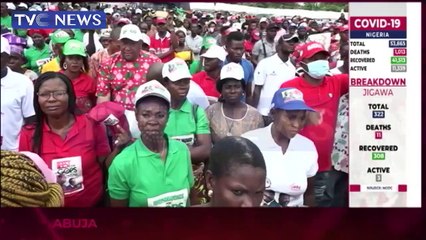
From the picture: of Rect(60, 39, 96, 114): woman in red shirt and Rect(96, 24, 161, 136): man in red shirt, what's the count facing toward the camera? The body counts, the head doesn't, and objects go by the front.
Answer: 2

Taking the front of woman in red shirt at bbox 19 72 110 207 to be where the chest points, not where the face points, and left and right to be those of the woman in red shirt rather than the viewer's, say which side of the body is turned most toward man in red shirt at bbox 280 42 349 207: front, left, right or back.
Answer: left

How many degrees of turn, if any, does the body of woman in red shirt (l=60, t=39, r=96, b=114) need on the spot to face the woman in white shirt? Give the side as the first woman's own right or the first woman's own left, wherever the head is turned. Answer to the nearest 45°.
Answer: approximately 90° to the first woman's own left

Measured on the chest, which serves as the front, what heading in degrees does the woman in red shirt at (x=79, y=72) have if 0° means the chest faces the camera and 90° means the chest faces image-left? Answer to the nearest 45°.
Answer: approximately 0°

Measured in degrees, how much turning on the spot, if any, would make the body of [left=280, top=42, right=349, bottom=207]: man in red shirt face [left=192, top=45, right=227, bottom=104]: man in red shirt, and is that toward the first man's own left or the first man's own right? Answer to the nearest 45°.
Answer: approximately 90° to the first man's own right

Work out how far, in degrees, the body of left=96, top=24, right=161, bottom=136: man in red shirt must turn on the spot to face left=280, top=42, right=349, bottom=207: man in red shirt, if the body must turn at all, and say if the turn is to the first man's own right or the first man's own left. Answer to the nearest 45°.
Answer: approximately 90° to the first man's own left

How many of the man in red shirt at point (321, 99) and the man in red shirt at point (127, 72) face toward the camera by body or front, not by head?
2
